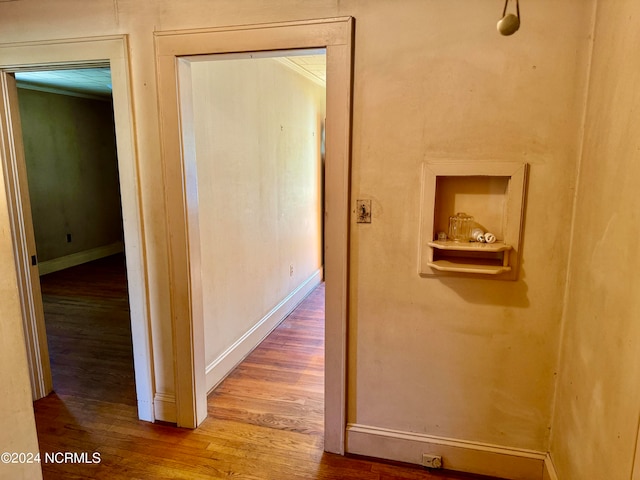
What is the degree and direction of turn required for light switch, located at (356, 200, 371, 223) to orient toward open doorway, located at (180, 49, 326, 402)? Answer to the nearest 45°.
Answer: approximately 135° to its right

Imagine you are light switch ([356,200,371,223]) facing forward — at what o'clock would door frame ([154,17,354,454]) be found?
The door frame is roughly at 3 o'clock from the light switch.

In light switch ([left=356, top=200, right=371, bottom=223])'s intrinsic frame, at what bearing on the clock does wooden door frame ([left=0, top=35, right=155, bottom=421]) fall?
The wooden door frame is roughly at 3 o'clock from the light switch.

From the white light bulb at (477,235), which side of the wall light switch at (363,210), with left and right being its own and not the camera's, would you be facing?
left

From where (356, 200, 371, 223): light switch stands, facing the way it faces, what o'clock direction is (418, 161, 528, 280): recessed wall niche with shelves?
The recessed wall niche with shelves is roughly at 9 o'clock from the light switch.

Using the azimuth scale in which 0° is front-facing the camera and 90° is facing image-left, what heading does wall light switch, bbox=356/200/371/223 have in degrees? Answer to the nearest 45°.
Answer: approximately 0°

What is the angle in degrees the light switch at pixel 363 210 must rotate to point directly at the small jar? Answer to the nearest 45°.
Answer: approximately 90° to its left
